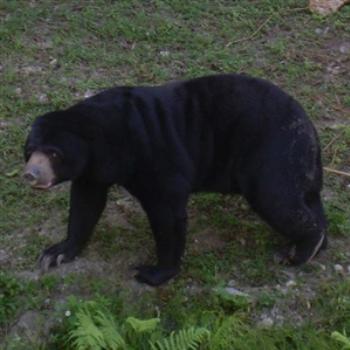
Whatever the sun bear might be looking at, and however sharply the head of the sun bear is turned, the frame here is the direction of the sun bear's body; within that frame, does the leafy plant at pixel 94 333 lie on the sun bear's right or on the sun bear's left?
on the sun bear's left

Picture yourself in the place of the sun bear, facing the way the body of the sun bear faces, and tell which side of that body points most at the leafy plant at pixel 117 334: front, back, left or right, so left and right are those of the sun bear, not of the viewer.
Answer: left

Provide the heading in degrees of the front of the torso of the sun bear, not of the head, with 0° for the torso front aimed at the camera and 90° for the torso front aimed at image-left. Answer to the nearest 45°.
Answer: approximately 90°
